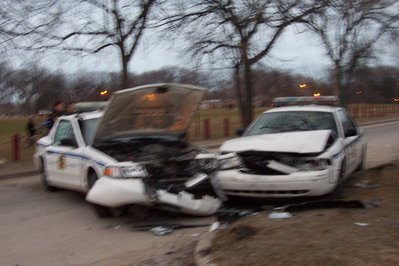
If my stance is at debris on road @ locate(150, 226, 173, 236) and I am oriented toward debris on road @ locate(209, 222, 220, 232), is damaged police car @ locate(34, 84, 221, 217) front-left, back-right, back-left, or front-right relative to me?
back-left

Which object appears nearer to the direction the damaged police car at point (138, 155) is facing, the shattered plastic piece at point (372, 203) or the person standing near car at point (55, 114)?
the shattered plastic piece

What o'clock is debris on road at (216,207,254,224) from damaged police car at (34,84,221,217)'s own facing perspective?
The debris on road is roughly at 12 o'clock from the damaged police car.

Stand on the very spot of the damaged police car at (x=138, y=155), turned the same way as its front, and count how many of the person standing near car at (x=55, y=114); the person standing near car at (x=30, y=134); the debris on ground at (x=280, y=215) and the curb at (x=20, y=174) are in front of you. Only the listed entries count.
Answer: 1

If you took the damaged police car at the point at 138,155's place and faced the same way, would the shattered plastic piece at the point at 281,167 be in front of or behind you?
in front

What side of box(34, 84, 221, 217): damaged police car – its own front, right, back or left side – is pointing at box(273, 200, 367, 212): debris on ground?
front

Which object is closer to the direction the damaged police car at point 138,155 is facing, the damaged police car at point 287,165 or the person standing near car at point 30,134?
the damaged police car

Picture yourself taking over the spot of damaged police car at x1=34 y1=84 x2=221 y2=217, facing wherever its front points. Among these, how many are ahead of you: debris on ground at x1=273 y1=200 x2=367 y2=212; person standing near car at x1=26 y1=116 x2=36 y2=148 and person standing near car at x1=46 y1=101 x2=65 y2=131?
1

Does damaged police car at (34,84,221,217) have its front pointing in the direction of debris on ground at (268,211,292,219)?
yes

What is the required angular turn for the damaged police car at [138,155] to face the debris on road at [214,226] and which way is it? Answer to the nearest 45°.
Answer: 0° — it already faces it

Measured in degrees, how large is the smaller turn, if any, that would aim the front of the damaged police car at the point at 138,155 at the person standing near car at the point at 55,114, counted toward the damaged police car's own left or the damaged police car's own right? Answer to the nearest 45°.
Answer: approximately 135° to the damaged police car's own left

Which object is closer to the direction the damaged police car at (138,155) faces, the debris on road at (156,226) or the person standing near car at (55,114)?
the debris on road

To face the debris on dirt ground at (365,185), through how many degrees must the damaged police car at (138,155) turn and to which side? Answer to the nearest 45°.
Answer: approximately 45° to its left

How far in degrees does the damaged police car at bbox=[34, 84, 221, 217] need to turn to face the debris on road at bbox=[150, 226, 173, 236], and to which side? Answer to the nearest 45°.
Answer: approximately 45° to its right

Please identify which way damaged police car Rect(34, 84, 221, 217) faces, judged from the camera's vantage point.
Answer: facing the viewer and to the right of the viewer

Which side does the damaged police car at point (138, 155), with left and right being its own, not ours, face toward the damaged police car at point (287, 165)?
front

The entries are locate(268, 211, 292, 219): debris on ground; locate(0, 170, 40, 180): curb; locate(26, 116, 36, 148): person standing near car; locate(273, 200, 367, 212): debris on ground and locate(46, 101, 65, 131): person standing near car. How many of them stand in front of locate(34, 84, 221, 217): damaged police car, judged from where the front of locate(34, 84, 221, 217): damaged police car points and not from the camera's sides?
2
